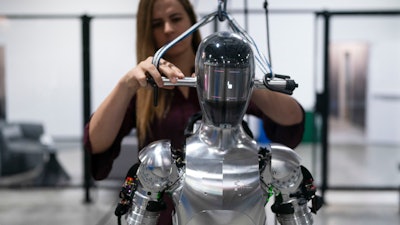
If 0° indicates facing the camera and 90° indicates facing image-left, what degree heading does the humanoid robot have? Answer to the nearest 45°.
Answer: approximately 0°

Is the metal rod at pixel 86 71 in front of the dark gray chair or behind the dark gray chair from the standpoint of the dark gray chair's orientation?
in front

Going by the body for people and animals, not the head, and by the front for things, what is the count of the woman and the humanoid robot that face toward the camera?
2

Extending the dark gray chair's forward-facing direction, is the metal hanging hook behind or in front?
in front

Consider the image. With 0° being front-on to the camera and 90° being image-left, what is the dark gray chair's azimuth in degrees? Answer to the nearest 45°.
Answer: approximately 315°

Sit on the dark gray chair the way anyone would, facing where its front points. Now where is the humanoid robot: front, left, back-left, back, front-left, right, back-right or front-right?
front-right
